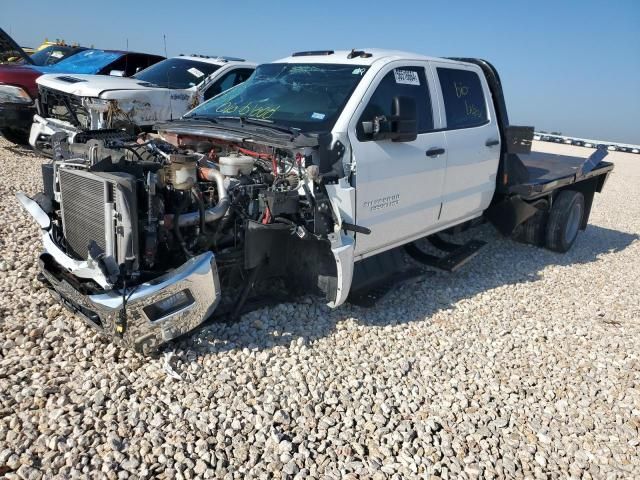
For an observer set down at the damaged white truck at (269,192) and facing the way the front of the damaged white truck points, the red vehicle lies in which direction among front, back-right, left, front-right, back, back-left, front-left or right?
right

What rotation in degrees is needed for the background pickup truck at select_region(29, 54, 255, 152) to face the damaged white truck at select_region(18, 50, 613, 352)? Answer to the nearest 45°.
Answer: approximately 45° to its left

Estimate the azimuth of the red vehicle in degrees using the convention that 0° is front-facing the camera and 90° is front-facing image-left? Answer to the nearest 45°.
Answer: approximately 45°

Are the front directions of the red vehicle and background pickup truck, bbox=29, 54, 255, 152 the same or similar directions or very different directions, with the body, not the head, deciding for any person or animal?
same or similar directions

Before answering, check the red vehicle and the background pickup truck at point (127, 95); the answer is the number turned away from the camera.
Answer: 0

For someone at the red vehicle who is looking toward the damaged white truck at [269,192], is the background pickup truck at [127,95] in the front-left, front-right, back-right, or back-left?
front-left

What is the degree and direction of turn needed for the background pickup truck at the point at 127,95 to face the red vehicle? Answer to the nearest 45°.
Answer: approximately 90° to its right

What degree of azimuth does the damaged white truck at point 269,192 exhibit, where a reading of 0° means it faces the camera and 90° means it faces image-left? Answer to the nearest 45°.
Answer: approximately 45°

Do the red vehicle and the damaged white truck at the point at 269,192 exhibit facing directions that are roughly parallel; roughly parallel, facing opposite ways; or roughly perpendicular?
roughly parallel

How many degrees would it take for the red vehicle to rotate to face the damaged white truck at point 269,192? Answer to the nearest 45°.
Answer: approximately 45° to its left
